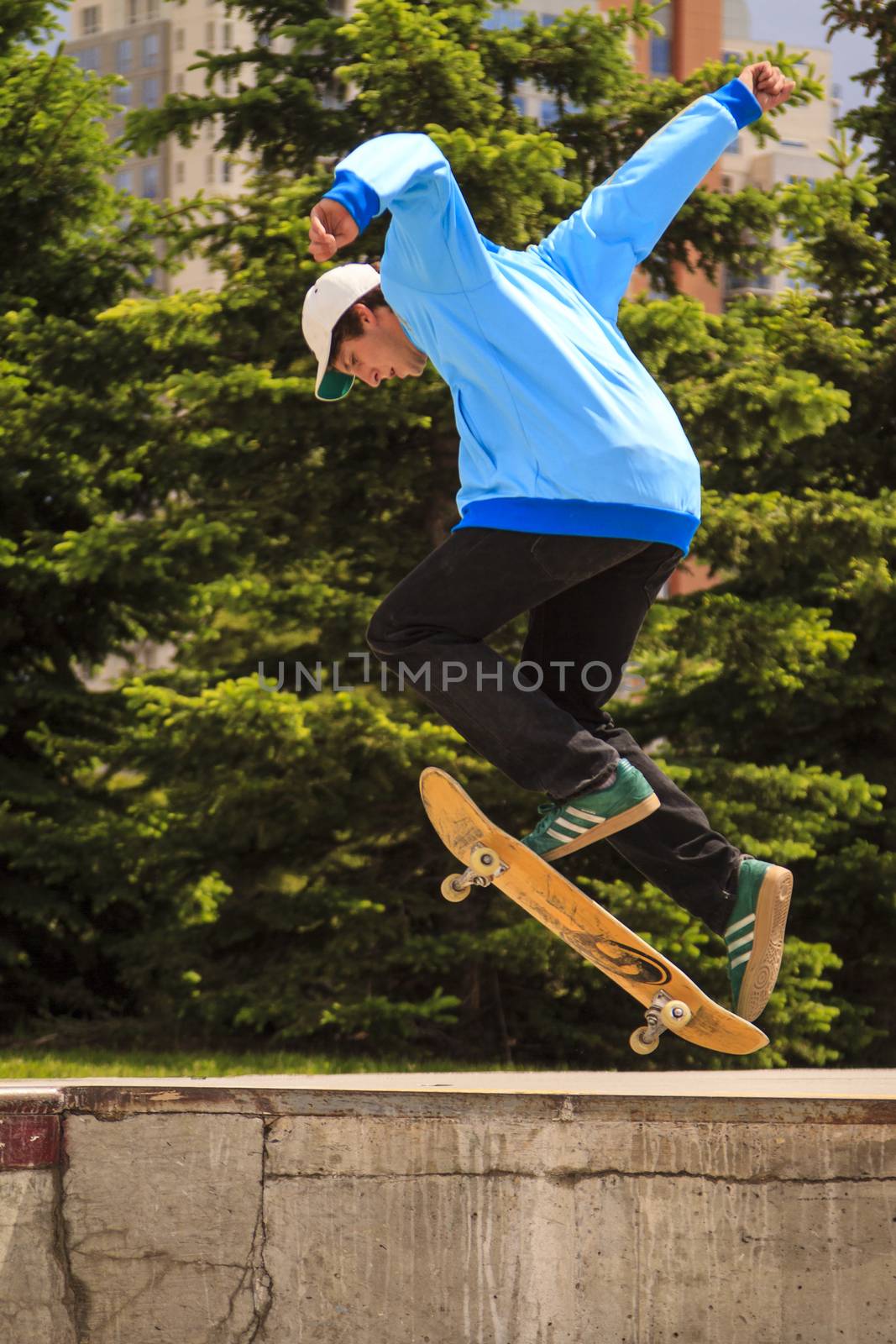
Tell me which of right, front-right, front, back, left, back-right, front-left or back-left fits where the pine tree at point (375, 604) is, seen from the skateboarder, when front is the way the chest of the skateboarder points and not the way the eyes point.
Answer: right

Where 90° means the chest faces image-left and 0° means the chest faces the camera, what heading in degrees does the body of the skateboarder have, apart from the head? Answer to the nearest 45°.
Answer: approximately 90°
